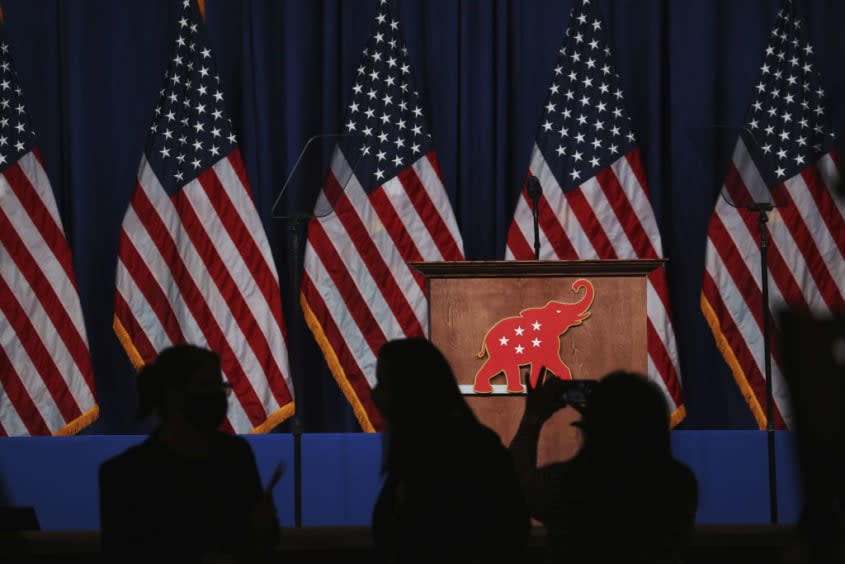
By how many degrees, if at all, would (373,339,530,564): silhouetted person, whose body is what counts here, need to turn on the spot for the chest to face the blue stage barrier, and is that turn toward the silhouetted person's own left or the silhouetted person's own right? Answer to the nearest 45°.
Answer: approximately 45° to the silhouetted person's own right

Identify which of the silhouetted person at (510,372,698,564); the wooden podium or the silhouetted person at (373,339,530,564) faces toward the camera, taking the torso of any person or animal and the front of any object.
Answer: the wooden podium

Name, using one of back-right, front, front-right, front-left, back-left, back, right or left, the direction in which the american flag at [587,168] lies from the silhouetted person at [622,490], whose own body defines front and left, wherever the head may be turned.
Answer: front-right

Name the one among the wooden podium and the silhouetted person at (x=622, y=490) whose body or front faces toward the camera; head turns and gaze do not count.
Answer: the wooden podium

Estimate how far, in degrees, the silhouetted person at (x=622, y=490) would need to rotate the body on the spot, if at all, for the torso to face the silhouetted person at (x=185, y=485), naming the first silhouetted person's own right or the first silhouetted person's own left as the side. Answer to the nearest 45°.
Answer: approximately 45° to the first silhouetted person's own left

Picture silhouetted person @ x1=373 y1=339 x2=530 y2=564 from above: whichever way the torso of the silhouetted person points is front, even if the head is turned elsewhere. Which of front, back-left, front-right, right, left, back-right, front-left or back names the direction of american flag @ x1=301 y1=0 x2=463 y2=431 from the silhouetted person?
front-right

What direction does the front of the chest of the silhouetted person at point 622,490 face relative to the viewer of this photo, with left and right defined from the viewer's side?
facing away from the viewer and to the left of the viewer

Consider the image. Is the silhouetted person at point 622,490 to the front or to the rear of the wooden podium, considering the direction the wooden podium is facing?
to the front

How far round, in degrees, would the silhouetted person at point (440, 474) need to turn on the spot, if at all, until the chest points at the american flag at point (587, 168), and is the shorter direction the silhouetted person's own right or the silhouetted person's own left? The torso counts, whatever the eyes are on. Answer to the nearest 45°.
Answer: approximately 45° to the silhouetted person's own right

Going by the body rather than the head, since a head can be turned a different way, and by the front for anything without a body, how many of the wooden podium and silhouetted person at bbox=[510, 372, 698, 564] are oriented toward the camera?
1

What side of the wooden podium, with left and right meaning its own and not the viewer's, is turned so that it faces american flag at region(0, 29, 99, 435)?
right

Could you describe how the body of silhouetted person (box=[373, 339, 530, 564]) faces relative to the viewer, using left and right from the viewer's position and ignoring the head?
facing away from the viewer and to the left of the viewer

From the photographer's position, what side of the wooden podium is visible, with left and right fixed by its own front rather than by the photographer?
front

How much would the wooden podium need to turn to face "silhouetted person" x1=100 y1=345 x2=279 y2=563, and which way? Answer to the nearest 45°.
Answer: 0° — it already faces them

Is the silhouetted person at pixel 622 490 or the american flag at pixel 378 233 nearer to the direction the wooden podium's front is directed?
the silhouetted person

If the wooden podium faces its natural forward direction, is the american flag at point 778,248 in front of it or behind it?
behind
